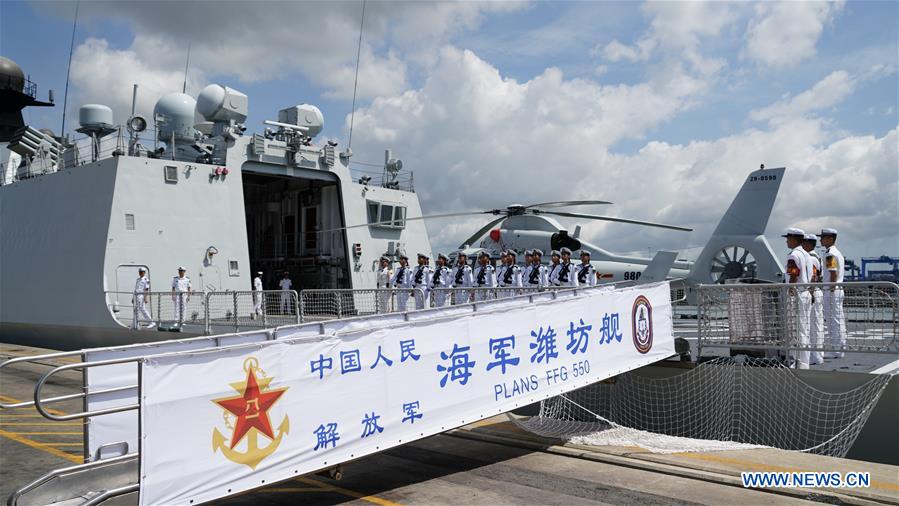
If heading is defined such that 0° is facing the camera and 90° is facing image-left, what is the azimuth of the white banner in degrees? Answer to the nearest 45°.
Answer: approximately 315°

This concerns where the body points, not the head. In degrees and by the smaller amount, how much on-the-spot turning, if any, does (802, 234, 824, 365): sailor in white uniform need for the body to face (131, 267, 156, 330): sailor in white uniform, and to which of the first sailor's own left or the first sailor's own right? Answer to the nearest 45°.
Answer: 0° — they already face them

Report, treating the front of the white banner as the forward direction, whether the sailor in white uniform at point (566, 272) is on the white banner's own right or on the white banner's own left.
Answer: on the white banner's own left
